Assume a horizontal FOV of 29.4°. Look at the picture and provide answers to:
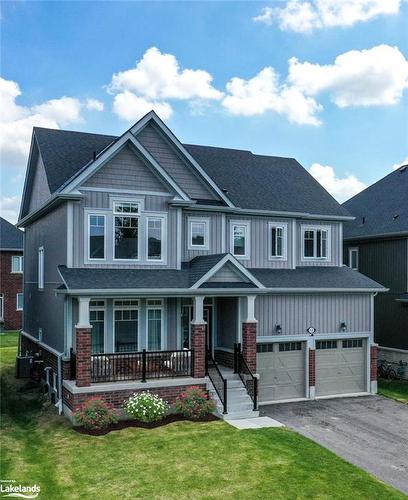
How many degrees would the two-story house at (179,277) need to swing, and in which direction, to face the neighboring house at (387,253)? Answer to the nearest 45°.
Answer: approximately 90° to its left

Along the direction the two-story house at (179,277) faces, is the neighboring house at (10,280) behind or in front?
behind

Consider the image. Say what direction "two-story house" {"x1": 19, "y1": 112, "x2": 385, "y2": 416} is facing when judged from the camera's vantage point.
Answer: facing the viewer and to the right of the viewer

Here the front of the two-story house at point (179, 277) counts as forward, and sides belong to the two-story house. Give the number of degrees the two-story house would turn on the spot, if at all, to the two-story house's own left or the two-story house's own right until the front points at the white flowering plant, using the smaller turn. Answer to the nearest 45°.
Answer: approximately 45° to the two-story house's own right

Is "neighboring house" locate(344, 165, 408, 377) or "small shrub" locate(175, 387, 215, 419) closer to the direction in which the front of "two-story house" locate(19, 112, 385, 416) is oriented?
the small shrub
